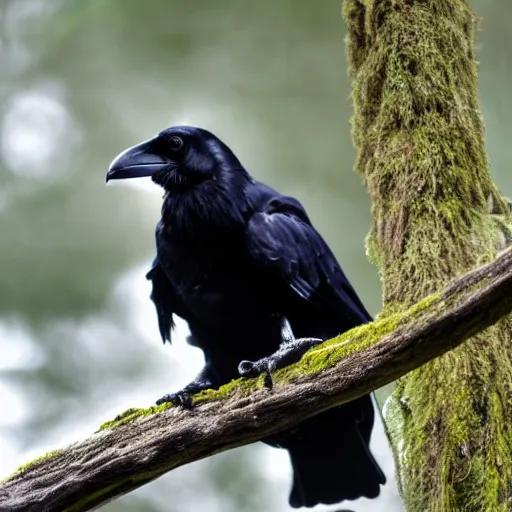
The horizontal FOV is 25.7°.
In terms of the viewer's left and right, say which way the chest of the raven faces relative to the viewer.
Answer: facing the viewer and to the left of the viewer
